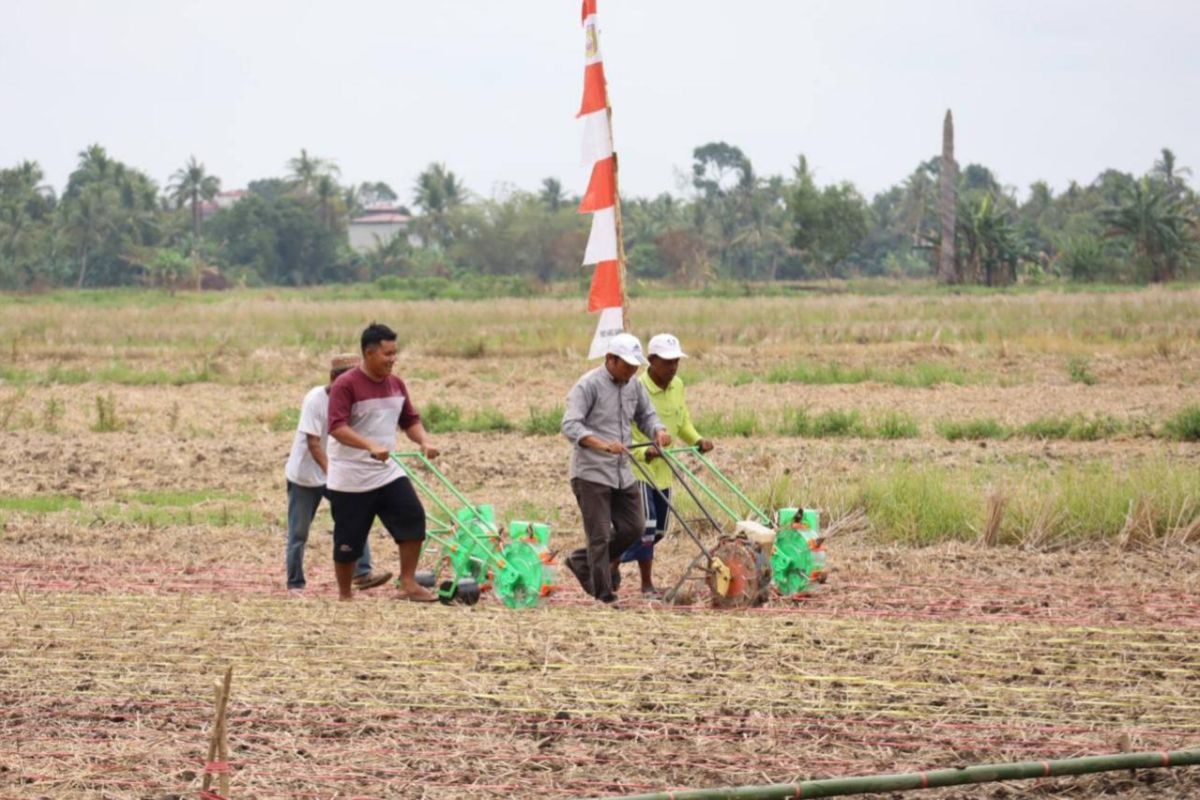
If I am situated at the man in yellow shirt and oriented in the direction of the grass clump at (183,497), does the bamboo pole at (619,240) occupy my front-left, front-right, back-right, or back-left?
front-right

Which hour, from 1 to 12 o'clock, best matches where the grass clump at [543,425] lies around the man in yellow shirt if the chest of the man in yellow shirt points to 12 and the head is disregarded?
The grass clump is roughly at 7 o'clock from the man in yellow shirt.

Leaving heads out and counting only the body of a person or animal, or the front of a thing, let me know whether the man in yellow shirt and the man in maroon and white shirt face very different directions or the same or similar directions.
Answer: same or similar directions

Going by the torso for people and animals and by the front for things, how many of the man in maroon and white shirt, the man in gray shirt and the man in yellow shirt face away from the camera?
0

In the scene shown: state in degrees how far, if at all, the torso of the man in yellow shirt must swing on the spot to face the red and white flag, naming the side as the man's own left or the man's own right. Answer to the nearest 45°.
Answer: approximately 135° to the man's own left

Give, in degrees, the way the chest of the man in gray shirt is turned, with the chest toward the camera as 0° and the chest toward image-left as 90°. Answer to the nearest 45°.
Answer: approximately 315°

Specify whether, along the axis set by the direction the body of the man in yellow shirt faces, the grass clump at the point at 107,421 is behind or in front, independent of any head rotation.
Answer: behind

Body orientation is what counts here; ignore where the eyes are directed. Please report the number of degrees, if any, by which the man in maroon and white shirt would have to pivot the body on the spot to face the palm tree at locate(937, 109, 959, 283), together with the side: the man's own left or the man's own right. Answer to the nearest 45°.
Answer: approximately 90° to the man's own left

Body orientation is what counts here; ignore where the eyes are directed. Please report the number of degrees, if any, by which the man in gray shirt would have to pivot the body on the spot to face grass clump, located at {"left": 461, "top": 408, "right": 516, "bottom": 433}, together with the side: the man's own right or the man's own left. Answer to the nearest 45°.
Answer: approximately 135° to the man's own left

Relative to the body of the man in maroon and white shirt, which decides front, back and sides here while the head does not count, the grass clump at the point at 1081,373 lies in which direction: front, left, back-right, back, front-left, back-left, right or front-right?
left

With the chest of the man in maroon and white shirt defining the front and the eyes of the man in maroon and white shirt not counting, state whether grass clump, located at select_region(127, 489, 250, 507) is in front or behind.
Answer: behind

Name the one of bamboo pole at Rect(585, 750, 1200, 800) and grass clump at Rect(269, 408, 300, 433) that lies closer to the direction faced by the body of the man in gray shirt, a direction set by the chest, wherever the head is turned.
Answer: the bamboo pole

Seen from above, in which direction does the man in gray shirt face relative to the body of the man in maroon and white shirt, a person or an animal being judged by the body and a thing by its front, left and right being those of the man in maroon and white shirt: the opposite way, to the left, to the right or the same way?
the same way

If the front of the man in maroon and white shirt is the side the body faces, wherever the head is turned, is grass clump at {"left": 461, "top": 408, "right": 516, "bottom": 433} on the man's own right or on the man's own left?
on the man's own left

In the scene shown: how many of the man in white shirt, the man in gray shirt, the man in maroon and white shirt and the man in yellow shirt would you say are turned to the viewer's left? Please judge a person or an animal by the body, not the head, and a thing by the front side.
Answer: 0

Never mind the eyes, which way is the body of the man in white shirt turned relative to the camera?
to the viewer's right

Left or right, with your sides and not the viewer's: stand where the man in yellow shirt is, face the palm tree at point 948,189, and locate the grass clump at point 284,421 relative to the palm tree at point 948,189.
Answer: left
